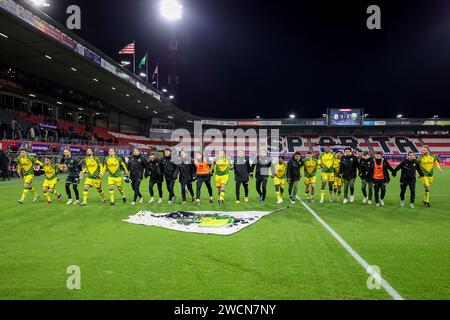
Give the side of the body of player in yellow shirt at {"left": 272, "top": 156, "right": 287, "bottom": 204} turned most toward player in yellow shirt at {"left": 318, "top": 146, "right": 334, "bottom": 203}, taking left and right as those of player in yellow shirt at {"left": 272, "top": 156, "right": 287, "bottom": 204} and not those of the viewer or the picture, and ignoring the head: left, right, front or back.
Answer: left

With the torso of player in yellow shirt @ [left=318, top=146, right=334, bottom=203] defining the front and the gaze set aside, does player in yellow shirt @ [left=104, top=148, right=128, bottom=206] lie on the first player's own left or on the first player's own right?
on the first player's own right

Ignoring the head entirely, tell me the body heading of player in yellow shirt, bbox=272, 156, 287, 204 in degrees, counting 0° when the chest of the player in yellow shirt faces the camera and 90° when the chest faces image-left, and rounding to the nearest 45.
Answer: approximately 0°

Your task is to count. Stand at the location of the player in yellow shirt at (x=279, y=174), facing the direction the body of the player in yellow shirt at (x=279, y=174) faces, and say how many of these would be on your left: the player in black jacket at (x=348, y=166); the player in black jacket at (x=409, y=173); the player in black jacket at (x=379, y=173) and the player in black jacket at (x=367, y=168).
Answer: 4
